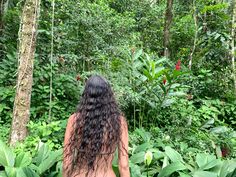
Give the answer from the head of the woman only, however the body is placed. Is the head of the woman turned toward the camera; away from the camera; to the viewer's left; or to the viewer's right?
away from the camera

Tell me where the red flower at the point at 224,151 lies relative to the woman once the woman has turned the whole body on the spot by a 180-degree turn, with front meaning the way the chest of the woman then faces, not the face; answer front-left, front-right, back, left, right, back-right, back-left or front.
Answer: back-left

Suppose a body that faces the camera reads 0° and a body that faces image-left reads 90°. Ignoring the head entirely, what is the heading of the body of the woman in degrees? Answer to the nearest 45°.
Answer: approximately 180°
